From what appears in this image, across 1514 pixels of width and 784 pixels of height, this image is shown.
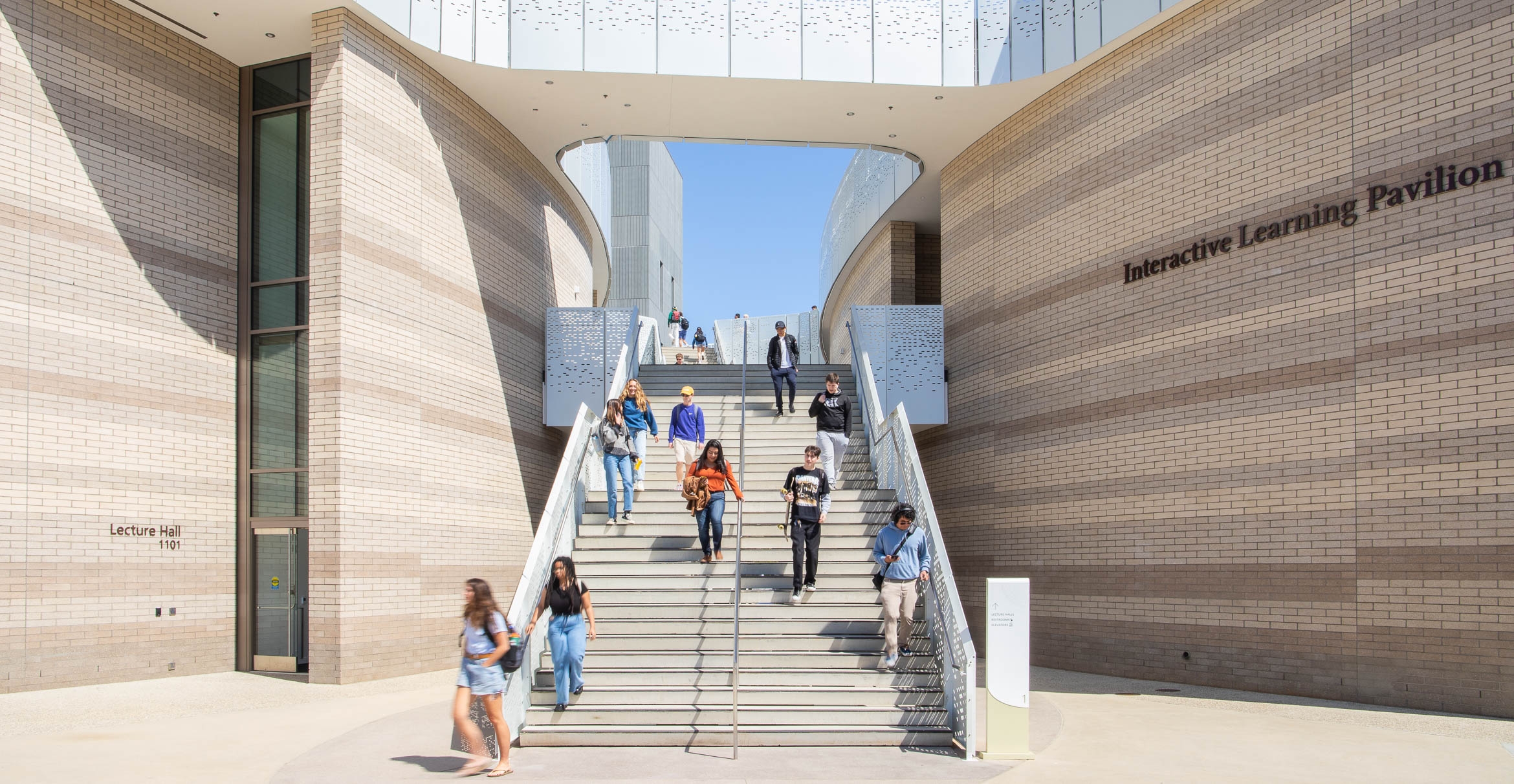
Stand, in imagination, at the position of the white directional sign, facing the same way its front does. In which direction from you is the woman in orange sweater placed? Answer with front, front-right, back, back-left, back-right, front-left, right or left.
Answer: back-right

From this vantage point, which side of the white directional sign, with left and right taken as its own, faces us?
front

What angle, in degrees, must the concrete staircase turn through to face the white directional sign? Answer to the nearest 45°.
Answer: approximately 45° to its left

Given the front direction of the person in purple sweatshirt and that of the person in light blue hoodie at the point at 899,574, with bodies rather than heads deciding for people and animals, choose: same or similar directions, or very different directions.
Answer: same or similar directions

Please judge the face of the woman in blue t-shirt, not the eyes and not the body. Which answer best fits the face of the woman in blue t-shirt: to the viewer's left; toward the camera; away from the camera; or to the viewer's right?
to the viewer's left

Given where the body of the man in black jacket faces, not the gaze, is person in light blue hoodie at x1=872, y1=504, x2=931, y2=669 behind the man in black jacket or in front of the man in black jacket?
in front

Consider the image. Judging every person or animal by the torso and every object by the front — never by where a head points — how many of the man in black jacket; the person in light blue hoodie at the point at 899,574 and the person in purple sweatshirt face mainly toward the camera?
3

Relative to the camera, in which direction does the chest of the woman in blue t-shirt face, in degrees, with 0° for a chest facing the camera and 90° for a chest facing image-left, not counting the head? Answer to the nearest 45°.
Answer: approximately 45°

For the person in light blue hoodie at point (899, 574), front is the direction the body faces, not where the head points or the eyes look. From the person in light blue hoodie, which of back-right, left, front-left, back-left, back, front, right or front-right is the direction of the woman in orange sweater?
back-right

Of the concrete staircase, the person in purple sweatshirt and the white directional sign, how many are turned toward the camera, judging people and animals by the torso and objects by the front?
3

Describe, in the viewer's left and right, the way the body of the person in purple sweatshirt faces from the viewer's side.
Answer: facing the viewer

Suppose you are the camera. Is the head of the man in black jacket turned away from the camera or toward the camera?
toward the camera

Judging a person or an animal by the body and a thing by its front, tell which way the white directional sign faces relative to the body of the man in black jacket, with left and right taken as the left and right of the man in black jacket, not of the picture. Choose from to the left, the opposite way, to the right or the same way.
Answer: the same way

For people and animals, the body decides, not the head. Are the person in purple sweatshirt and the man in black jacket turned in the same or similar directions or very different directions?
same or similar directions

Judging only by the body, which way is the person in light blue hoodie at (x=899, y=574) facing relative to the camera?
toward the camera

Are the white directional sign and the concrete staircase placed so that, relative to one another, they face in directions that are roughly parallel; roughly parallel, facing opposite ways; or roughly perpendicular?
roughly parallel

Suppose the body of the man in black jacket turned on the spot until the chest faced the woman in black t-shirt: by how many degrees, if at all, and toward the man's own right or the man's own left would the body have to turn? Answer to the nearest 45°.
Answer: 0° — they already face them
